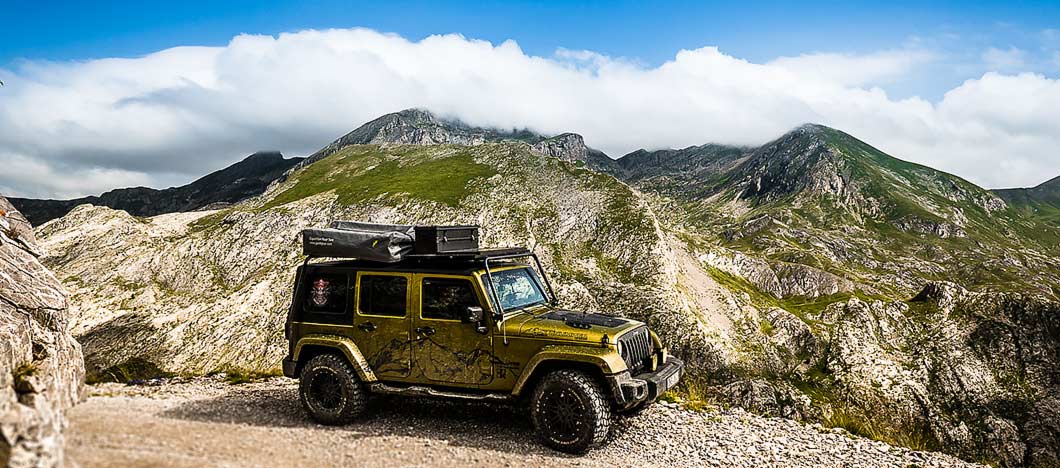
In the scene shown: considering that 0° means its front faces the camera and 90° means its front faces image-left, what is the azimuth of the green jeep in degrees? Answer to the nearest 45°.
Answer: approximately 315°
